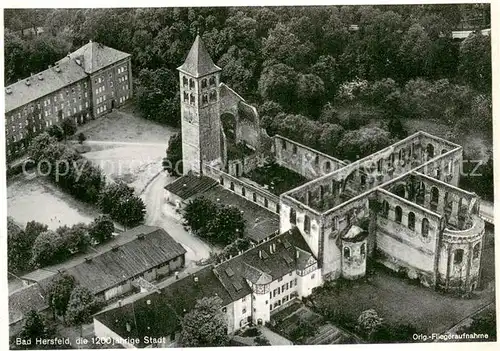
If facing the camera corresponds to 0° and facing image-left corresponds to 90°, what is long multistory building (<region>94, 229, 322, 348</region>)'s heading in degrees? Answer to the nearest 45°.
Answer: approximately 315°

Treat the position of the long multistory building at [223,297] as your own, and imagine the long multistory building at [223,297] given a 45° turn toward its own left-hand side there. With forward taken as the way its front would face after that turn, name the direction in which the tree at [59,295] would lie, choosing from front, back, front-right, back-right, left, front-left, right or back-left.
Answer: back

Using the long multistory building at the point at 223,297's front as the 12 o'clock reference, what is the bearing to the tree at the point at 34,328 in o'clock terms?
The tree is roughly at 4 o'clock from the long multistory building.

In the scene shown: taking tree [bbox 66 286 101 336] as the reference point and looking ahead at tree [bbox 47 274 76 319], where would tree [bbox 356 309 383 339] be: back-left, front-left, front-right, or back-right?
back-right

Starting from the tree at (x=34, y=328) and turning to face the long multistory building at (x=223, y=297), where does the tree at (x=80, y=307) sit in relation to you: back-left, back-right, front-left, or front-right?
front-left

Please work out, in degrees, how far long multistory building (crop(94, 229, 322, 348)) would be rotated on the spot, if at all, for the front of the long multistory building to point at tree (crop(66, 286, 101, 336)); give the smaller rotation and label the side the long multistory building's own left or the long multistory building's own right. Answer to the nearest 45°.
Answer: approximately 135° to the long multistory building's own right

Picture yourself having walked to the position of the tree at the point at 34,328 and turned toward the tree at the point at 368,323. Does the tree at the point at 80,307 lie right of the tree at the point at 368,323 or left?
left

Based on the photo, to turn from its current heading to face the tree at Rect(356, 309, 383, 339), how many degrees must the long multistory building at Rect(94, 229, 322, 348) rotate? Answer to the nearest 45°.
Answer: approximately 45° to its left
